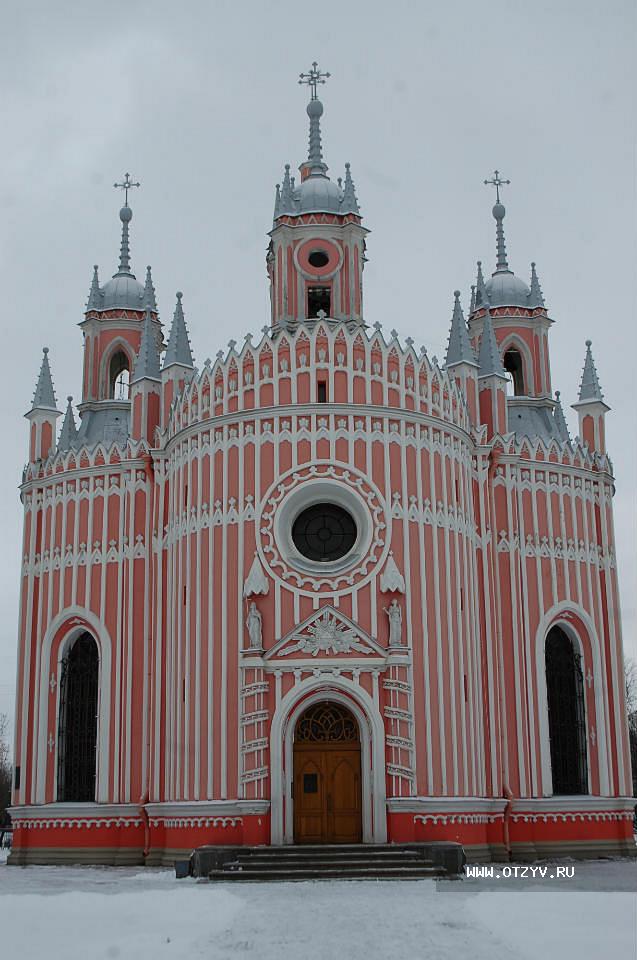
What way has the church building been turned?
toward the camera
